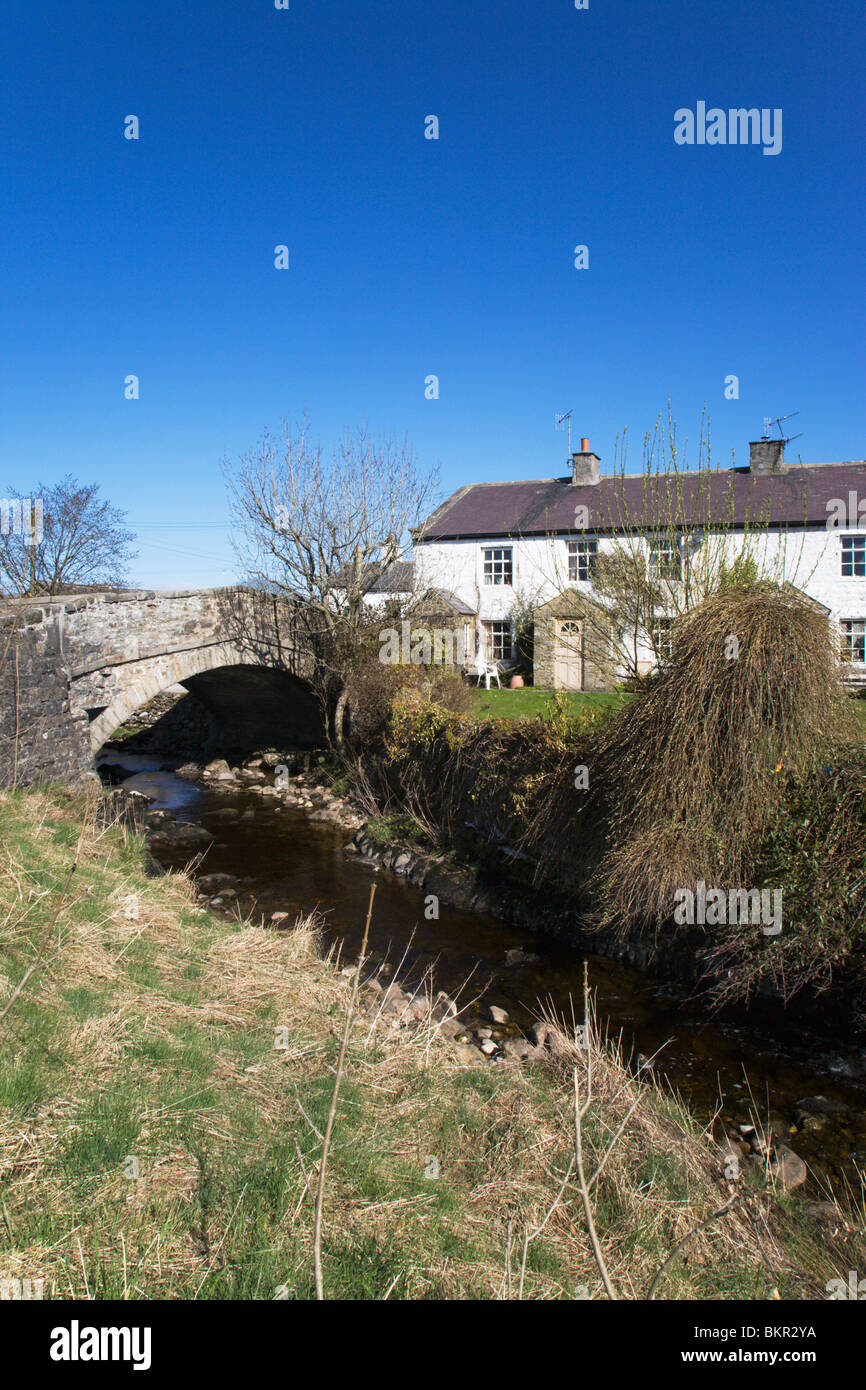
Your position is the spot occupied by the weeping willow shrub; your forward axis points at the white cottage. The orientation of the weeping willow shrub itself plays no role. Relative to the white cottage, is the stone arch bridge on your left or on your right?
left

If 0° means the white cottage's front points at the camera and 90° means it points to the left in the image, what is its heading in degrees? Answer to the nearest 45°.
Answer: approximately 0°

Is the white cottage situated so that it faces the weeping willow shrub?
yes
